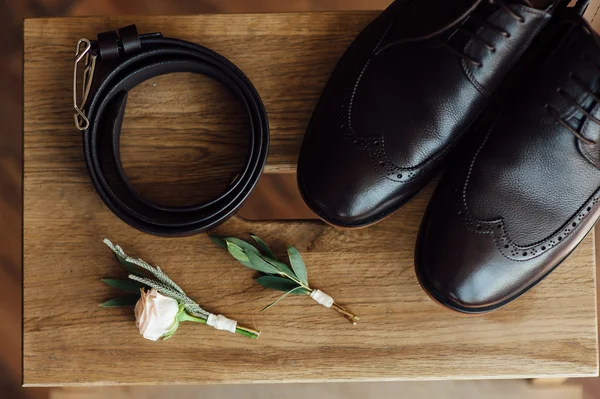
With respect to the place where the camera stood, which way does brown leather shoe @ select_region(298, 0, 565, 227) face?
facing the viewer and to the left of the viewer

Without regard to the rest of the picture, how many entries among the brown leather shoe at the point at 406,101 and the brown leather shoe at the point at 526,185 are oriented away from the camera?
0
